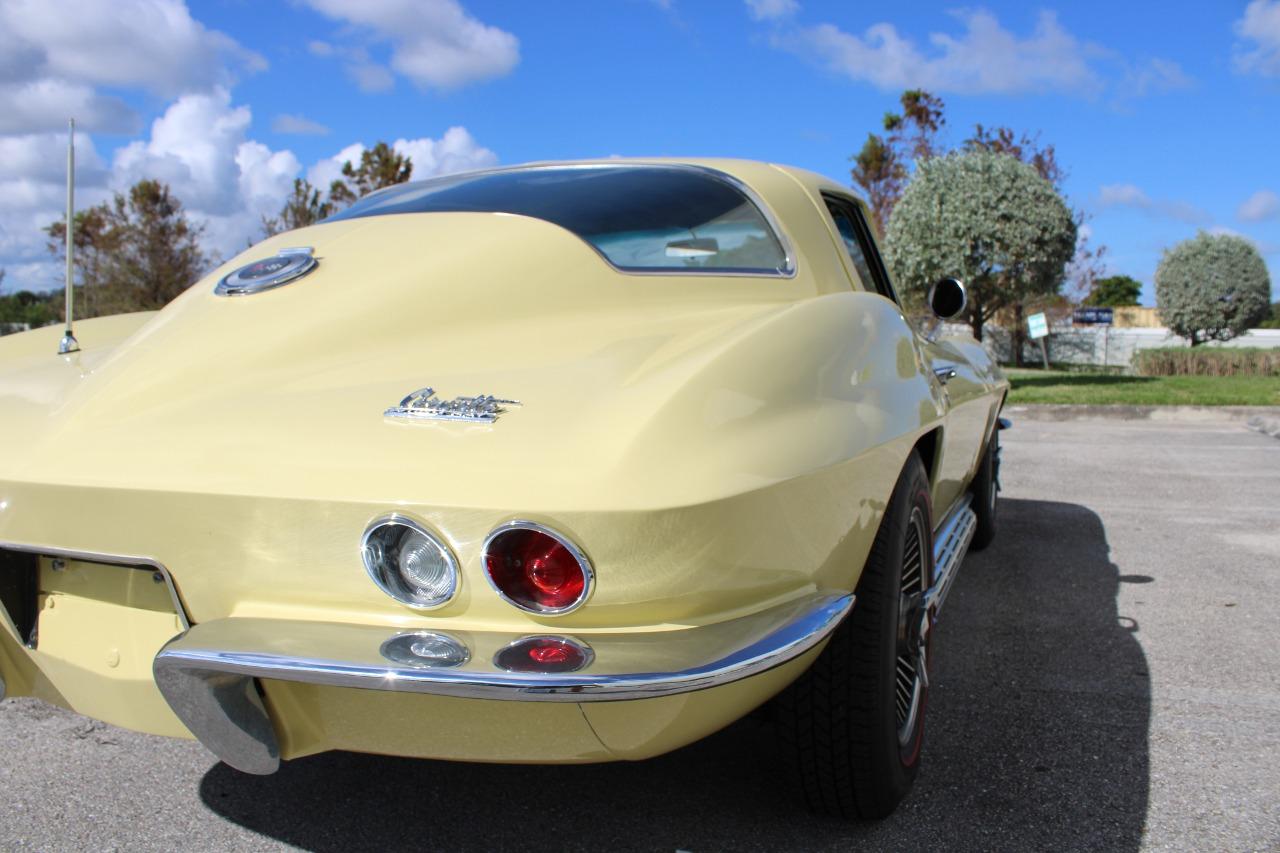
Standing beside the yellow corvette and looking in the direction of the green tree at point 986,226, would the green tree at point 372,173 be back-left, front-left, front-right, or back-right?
front-left

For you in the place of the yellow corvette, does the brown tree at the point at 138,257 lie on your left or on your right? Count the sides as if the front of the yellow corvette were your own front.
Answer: on your left

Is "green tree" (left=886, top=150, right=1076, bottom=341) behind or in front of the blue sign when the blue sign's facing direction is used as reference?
in front

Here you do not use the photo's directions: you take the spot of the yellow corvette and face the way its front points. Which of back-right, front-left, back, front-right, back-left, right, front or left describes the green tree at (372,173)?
front-left

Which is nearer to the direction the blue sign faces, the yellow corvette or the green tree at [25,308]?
the yellow corvette

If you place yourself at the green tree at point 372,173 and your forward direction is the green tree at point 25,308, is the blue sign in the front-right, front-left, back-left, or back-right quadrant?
back-right

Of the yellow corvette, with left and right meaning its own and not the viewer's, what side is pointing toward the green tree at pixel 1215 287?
front

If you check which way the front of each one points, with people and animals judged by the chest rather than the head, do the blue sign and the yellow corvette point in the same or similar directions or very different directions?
very different directions

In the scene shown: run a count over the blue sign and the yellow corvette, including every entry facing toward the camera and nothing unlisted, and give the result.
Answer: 1

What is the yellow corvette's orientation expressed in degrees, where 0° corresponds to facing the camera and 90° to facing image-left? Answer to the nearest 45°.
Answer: approximately 225°

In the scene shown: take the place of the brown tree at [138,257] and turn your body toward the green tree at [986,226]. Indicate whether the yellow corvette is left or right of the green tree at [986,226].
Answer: right

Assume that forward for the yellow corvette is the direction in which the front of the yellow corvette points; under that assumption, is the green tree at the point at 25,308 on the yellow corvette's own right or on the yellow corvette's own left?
on the yellow corvette's own left

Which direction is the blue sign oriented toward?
toward the camera
